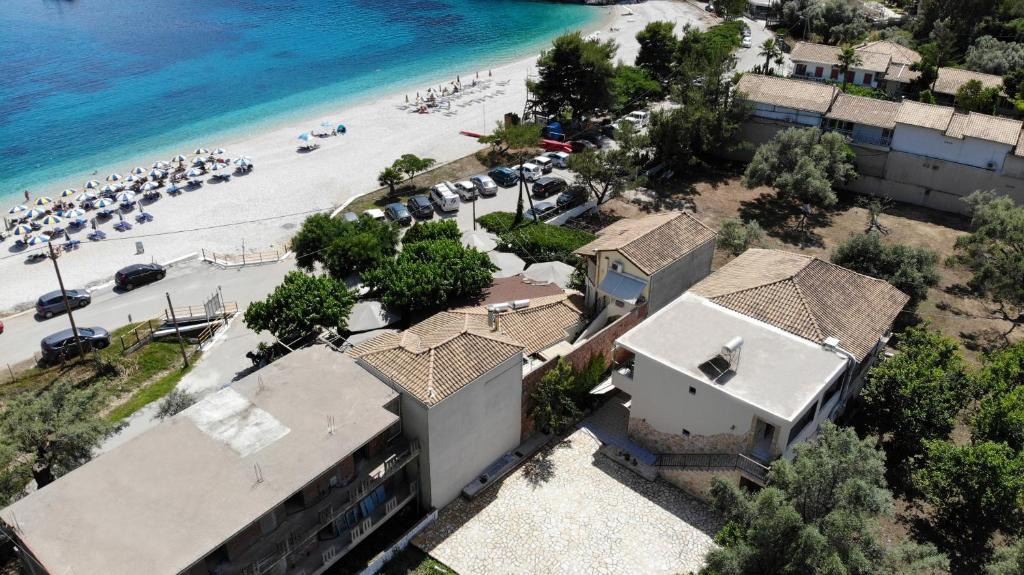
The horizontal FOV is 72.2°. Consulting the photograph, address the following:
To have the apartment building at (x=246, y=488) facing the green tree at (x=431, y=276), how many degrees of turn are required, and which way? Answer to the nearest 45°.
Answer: approximately 90° to its left

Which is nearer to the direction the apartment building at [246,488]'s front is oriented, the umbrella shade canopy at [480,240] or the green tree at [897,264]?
the green tree

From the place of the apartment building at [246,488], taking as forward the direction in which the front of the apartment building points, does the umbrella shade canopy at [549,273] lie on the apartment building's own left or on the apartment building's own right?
on the apartment building's own left

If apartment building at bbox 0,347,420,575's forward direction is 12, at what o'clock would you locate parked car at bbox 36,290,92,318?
The parked car is roughly at 7 o'clock from the apartment building.

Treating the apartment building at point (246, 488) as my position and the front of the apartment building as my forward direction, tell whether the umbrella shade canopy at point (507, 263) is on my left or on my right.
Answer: on my left

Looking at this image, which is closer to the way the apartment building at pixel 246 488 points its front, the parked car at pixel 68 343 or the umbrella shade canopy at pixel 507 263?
the umbrella shade canopy

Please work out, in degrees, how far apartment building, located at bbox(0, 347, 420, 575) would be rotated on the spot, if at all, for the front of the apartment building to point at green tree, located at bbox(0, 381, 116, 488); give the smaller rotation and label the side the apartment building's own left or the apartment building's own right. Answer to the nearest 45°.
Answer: approximately 180°

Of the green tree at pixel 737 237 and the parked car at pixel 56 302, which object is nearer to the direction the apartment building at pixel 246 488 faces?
the green tree

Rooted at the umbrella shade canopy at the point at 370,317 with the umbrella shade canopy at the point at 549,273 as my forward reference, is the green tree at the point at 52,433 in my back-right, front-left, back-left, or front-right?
back-right

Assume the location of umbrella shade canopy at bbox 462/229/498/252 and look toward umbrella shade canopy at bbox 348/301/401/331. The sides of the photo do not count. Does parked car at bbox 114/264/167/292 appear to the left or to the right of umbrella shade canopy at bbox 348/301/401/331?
right

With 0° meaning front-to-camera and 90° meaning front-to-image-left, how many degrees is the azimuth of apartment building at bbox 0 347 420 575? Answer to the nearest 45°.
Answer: approximately 315°

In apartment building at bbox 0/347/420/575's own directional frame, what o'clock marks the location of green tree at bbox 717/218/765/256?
The green tree is roughly at 10 o'clock from the apartment building.

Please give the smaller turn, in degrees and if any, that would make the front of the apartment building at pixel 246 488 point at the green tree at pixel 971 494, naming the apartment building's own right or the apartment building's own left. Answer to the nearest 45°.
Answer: approximately 45° to the apartment building's own left
